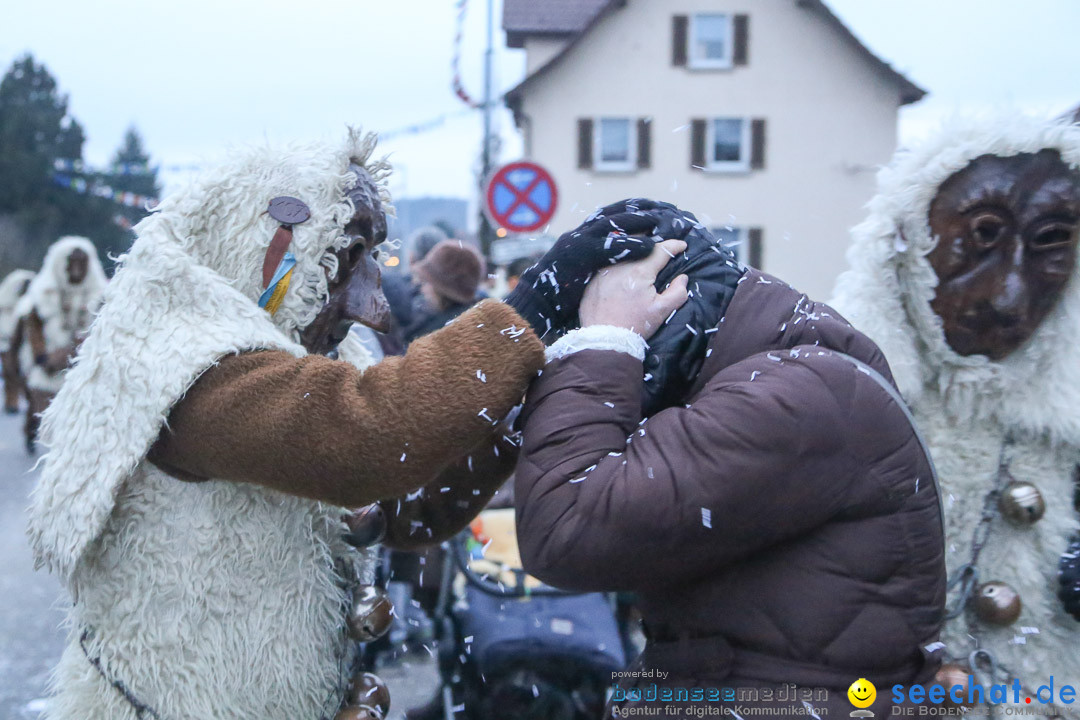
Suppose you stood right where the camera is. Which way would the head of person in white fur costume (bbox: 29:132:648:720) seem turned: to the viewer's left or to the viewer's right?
to the viewer's right

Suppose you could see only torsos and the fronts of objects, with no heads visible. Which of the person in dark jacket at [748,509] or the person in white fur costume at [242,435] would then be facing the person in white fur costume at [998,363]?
the person in white fur costume at [242,435]

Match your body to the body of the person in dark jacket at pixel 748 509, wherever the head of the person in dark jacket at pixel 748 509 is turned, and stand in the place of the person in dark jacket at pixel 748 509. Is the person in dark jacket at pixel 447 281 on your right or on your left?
on your right

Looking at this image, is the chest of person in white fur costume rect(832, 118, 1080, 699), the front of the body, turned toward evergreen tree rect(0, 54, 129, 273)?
no

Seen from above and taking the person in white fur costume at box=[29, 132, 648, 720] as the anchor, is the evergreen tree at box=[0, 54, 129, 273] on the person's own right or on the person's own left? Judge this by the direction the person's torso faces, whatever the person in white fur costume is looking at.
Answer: on the person's own left

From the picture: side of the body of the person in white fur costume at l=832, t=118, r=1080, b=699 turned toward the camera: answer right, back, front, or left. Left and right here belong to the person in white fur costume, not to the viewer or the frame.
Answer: front

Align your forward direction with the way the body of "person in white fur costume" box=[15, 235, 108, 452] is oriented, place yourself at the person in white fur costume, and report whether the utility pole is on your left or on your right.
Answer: on your left

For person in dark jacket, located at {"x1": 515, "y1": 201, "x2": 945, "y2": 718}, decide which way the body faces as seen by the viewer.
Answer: to the viewer's left

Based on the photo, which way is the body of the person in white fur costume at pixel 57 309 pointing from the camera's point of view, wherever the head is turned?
toward the camera

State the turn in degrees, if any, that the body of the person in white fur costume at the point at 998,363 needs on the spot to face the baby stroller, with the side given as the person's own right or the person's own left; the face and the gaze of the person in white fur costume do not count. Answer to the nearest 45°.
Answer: approximately 90° to the person's own right

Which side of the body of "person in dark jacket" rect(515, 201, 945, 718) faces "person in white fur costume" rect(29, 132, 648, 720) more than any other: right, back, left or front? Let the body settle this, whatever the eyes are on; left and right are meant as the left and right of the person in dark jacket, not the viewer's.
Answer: front

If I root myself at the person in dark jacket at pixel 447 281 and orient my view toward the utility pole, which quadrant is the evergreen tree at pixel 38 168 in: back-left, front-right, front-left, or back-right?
front-left

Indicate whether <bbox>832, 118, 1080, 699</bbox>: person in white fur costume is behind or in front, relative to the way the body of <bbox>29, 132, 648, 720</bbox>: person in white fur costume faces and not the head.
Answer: in front

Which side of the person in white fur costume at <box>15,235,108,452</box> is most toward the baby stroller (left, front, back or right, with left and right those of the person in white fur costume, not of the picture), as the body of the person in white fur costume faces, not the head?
front

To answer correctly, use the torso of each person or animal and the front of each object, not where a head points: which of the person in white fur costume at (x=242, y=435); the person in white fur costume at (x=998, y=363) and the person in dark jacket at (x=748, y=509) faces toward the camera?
the person in white fur costume at (x=998, y=363)

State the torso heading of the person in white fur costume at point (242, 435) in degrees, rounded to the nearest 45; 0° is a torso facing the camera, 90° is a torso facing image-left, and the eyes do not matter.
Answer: approximately 270°

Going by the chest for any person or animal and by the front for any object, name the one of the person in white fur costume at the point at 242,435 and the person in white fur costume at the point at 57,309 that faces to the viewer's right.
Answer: the person in white fur costume at the point at 242,435
